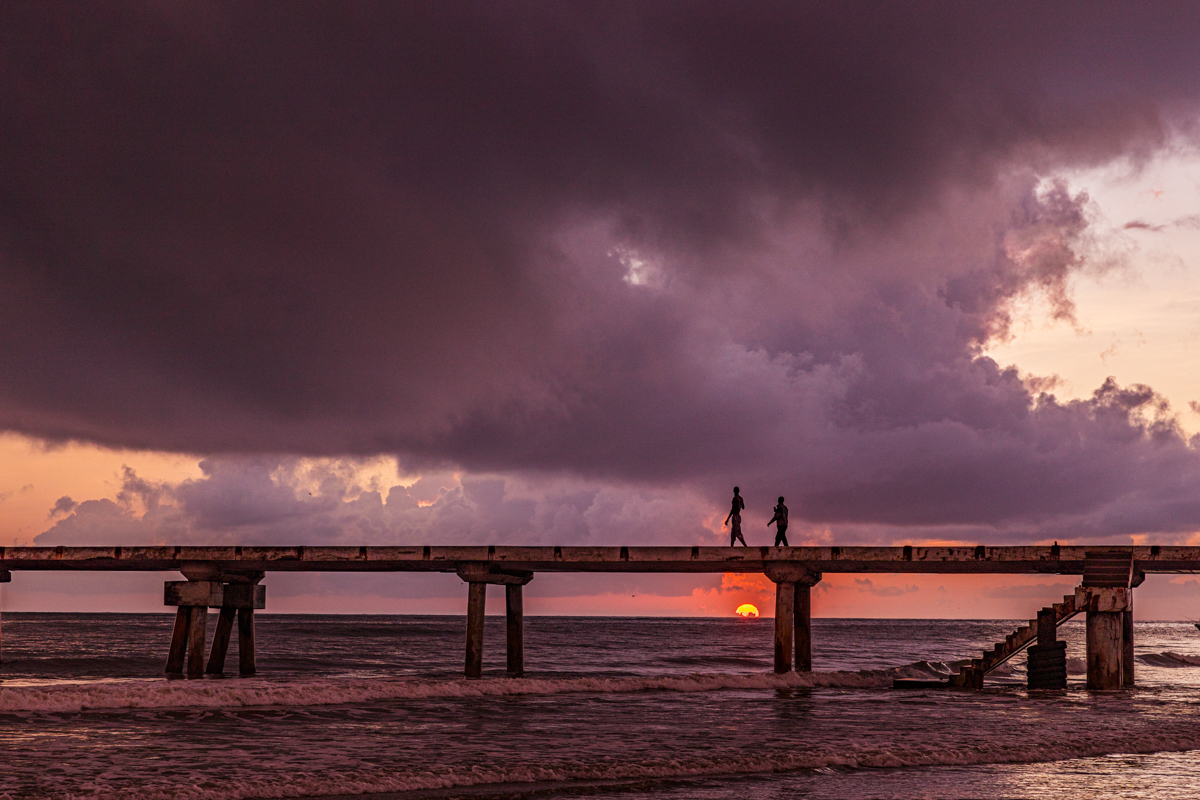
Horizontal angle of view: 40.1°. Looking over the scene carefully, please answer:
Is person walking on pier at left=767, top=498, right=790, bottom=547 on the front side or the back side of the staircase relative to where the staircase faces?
on the front side

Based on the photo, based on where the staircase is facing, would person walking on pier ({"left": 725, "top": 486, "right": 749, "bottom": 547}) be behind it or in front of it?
in front

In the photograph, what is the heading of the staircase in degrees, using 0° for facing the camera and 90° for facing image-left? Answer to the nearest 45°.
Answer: approximately 90°

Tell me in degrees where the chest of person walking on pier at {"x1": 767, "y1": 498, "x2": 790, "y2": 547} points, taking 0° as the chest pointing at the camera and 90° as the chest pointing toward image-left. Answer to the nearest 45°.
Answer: approximately 90°

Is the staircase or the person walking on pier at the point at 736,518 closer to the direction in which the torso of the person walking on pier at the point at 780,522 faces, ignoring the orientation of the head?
the person walking on pier
